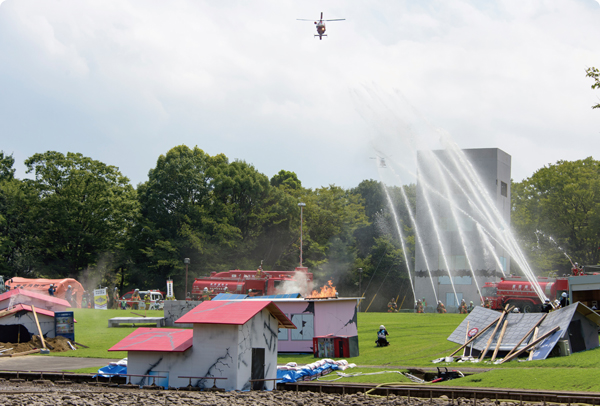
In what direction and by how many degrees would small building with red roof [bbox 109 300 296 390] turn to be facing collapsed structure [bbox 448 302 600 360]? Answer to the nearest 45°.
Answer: approximately 45° to its left

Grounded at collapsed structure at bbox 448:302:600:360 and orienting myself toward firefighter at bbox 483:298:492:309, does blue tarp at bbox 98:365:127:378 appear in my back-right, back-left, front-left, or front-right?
back-left

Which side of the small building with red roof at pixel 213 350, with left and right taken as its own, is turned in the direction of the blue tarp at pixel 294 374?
left

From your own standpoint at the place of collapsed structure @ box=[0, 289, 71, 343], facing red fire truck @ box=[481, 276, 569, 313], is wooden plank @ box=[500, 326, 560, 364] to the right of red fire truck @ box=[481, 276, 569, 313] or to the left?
right

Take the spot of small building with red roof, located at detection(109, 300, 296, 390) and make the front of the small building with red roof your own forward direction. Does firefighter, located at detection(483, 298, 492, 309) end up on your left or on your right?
on your left

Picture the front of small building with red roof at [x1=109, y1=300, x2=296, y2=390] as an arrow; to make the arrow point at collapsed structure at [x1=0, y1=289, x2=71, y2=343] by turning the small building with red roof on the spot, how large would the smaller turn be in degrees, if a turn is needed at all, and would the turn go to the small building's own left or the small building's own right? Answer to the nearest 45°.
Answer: approximately 180°

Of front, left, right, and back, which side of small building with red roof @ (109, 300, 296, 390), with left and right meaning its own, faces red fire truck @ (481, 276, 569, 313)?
left

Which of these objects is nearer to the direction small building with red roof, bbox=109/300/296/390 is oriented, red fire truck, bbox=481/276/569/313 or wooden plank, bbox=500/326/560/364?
the wooden plank

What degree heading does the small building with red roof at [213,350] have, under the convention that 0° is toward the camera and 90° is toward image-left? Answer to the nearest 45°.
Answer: approximately 315°

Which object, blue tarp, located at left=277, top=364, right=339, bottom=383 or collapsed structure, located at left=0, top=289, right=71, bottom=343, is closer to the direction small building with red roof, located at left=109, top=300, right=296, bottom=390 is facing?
the blue tarp

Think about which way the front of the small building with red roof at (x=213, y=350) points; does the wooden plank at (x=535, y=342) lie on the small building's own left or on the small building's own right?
on the small building's own left
